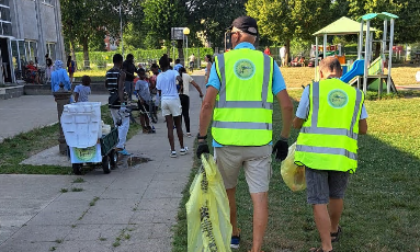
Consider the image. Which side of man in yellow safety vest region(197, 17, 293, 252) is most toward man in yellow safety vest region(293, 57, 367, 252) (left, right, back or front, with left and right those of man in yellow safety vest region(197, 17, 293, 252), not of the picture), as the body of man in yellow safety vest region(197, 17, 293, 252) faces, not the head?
right

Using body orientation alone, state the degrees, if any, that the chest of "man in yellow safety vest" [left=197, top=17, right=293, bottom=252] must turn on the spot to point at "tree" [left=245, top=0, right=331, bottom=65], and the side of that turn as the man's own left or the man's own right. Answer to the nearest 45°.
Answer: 0° — they already face it

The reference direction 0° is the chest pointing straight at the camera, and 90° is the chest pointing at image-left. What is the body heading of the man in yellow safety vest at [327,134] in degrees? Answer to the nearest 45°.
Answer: approximately 180°

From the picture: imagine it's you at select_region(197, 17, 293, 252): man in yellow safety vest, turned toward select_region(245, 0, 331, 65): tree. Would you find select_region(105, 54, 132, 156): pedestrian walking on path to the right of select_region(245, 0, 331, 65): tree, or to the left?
left

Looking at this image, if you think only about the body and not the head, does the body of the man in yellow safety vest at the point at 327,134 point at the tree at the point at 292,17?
yes

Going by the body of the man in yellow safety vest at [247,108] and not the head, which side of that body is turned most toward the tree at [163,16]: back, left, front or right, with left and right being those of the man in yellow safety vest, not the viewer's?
front

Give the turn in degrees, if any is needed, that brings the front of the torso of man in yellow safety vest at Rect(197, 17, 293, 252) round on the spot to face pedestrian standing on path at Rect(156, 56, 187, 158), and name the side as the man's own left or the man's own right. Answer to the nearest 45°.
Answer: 0° — they already face them

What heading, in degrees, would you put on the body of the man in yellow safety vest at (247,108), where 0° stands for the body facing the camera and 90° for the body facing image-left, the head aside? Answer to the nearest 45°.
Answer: approximately 180°

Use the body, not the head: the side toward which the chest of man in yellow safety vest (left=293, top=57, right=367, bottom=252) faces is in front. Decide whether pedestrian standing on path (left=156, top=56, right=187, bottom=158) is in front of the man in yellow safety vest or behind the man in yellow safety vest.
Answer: in front

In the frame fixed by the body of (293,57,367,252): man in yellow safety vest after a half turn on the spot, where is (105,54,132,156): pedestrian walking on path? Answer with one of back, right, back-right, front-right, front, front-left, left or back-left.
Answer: back-right

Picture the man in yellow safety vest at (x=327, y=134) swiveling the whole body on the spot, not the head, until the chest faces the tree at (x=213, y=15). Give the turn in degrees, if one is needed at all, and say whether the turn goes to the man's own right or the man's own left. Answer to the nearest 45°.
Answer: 0° — they already face it
